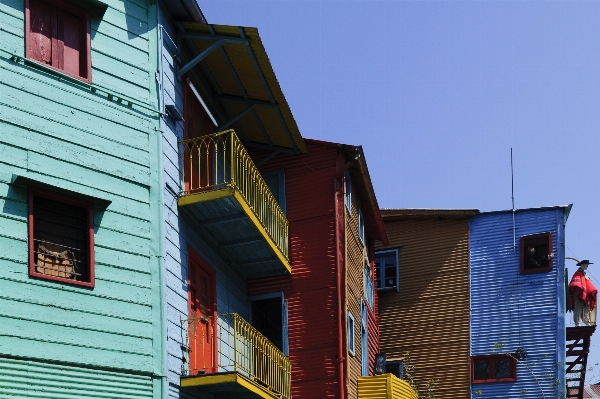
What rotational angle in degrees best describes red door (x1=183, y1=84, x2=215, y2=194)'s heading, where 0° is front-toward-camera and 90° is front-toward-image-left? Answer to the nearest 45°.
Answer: approximately 315°

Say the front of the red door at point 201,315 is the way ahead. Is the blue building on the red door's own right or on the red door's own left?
on the red door's own left

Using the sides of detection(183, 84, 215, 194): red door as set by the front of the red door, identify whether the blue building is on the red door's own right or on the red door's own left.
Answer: on the red door's own left
